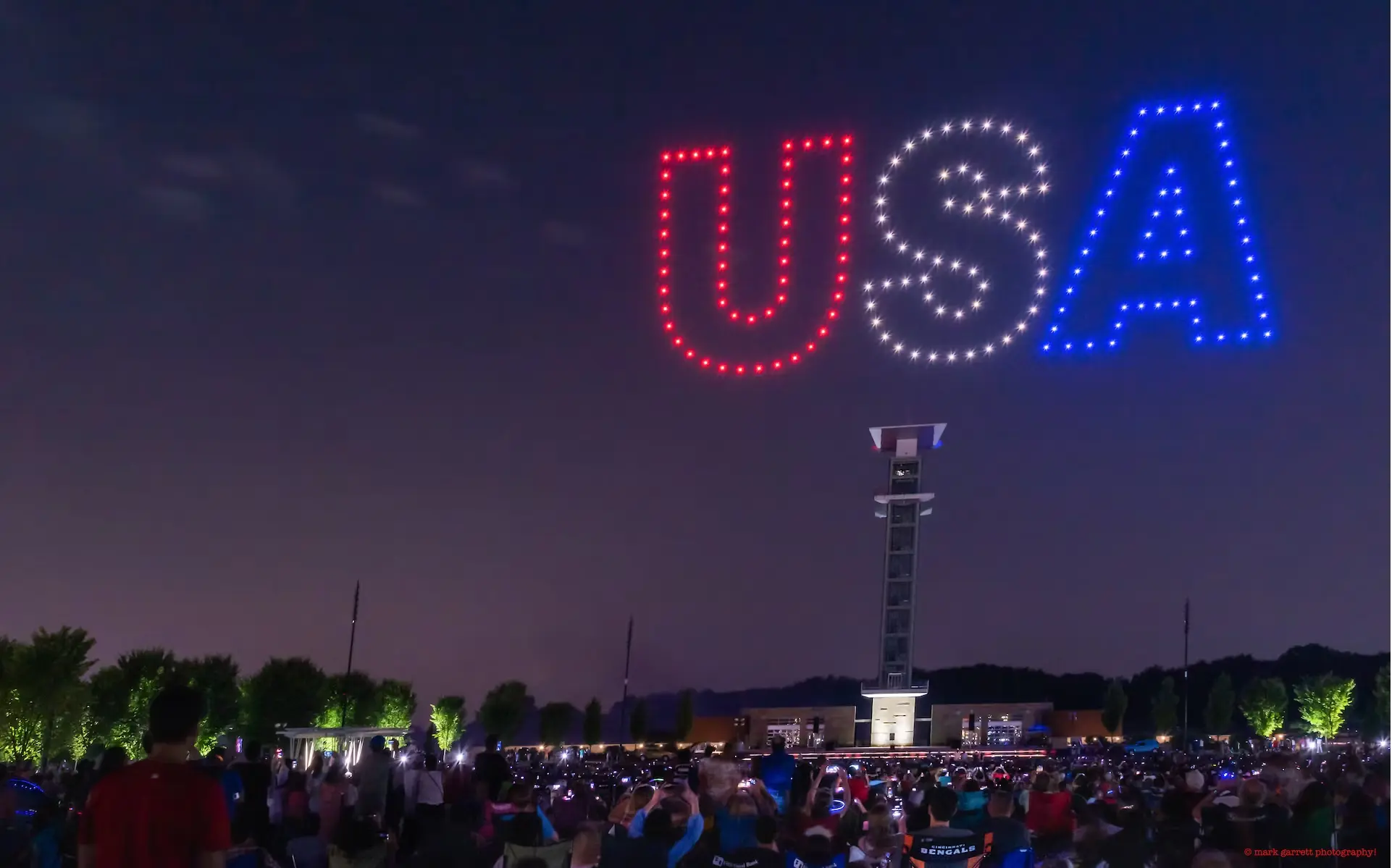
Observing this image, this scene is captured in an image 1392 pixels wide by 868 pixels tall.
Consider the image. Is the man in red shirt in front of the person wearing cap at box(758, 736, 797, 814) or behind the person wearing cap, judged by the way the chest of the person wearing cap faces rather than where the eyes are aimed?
behind

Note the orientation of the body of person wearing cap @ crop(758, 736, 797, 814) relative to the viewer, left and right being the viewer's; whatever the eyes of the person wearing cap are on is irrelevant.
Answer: facing away from the viewer

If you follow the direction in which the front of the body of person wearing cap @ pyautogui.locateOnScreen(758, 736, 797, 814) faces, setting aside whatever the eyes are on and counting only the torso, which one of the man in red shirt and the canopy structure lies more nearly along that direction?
the canopy structure

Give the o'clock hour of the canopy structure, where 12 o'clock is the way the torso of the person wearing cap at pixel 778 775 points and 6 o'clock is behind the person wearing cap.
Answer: The canopy structure is roughly at 11 o'clock from the person wearing cap.

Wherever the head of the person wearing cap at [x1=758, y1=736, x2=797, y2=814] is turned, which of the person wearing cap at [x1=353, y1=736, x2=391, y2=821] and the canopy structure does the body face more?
the canopy structure

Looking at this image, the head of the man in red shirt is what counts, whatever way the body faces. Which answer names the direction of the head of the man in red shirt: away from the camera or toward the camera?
away from the camera

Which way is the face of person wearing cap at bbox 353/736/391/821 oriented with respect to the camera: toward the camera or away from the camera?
away from the camera

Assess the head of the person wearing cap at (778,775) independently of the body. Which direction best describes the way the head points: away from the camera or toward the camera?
away from the camera

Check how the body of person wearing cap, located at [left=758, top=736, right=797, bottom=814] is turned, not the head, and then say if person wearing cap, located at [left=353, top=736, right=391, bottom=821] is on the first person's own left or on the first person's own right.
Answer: on the first person's own left
